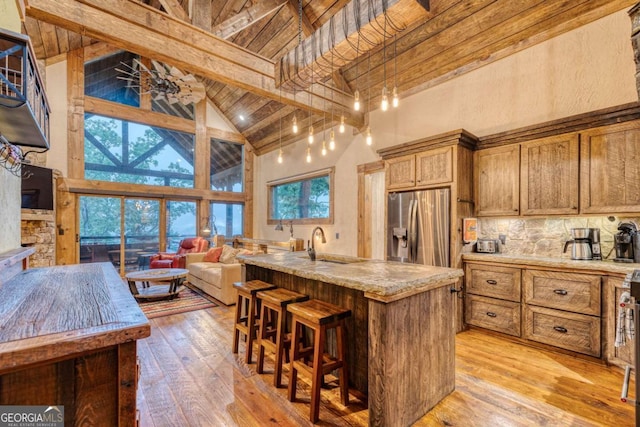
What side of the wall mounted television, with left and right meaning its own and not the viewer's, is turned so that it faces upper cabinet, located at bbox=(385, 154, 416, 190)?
front

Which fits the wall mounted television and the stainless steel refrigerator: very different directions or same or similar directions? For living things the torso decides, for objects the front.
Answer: very different directions

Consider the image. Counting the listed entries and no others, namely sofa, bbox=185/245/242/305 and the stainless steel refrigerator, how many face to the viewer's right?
0

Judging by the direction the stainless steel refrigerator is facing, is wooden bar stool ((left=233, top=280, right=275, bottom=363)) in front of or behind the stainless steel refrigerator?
in front

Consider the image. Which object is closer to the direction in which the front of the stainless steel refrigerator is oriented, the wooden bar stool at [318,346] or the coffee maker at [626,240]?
the wooden bar stool

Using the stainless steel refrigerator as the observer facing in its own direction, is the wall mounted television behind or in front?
in front

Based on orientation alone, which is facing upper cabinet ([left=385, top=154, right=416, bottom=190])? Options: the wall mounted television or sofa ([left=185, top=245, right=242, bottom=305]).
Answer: the wall mounted television

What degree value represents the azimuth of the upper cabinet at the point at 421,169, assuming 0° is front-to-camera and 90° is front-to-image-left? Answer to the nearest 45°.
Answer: approximately 45°

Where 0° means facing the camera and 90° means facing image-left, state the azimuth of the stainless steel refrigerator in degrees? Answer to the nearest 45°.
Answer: approximately 45°

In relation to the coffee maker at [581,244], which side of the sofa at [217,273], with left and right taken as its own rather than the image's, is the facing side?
left

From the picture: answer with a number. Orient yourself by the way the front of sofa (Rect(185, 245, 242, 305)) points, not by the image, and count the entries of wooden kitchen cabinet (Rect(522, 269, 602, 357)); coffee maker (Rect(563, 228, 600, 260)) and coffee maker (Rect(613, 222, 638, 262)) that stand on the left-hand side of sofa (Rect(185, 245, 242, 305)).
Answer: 3

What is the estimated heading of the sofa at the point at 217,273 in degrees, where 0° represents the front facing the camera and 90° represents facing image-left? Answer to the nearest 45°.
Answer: approximately 45°

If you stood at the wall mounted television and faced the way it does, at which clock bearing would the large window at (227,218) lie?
The large window is roughly at 10 o'clock from the wall mounted television.

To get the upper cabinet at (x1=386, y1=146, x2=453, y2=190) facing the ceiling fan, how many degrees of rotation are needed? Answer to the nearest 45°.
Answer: approximately 45° to its right

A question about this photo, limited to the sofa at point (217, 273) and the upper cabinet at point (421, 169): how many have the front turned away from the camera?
0
